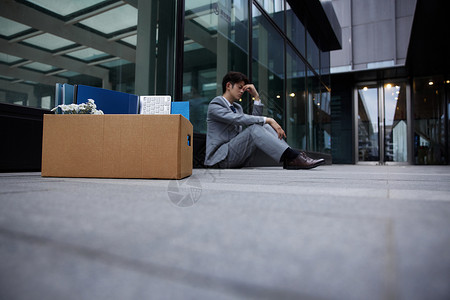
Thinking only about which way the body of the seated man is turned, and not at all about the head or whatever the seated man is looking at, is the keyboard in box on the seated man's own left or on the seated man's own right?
on the seated man's own right

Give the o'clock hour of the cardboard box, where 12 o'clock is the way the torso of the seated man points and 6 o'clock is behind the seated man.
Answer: The cardboard box is roughly at 4 o'clock from the seated man.

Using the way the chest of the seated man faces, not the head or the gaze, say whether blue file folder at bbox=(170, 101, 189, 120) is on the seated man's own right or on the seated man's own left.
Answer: on the seated man's own right

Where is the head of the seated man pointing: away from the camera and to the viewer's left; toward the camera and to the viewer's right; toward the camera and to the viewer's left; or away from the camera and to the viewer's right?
toward the camera and to the viewer's right

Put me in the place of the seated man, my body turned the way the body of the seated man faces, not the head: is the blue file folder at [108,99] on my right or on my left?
on my right

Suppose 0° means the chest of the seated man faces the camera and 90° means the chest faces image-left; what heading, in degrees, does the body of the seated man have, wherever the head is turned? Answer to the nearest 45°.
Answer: approximately 270°
